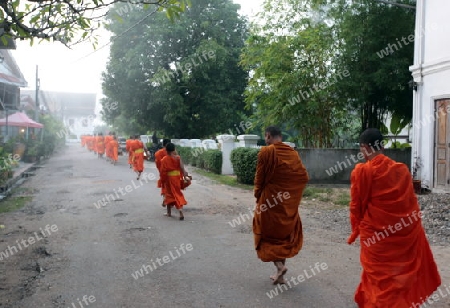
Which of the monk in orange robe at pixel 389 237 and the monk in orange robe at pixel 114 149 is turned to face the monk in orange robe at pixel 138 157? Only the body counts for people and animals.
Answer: the monk in orange robe at pixel 389 237

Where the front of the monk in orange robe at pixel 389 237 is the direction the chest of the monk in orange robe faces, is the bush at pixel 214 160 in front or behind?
in front

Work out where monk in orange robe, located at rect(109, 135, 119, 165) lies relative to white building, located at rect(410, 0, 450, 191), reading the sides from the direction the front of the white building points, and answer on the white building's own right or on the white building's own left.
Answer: on the white building's own right

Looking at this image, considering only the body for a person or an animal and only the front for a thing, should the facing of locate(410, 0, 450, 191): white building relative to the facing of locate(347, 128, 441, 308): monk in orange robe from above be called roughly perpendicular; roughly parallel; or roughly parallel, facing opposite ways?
roughly perpendicular

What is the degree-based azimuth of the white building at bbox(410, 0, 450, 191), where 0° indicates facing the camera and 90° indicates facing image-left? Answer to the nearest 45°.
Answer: approximately 45°

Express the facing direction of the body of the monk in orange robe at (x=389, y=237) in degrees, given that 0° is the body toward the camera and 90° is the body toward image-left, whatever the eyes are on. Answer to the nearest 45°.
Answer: approximately 135°

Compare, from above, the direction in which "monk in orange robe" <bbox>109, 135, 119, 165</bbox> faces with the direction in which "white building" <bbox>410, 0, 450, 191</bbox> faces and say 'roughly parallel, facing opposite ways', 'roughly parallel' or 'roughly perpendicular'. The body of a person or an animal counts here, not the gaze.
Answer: roughly perpendicular

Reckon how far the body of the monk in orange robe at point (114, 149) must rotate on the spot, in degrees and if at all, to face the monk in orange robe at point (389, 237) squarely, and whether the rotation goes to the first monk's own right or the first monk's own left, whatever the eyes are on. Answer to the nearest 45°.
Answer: approximately 180°

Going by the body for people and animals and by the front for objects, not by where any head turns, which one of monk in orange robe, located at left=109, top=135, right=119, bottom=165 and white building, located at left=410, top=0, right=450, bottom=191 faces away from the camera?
the monk in orange robe

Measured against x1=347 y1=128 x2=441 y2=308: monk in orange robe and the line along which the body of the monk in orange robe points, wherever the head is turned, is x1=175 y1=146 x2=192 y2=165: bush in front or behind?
in front

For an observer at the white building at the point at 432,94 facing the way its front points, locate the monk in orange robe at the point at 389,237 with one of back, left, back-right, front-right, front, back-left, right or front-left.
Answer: front-left

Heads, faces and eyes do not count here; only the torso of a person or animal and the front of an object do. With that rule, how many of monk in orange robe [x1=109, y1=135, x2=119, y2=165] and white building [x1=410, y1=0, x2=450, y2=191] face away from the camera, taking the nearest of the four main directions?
1

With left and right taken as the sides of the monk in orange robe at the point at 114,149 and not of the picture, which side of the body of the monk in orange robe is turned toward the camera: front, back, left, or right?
back
